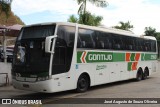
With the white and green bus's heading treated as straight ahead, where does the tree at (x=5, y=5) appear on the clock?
The tree is roughly at 3 o'clock from the white and green bus.

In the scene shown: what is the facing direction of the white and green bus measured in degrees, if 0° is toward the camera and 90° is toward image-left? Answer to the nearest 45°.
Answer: approximately 45°

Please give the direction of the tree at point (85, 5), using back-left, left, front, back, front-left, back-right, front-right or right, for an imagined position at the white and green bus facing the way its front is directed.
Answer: back-right
